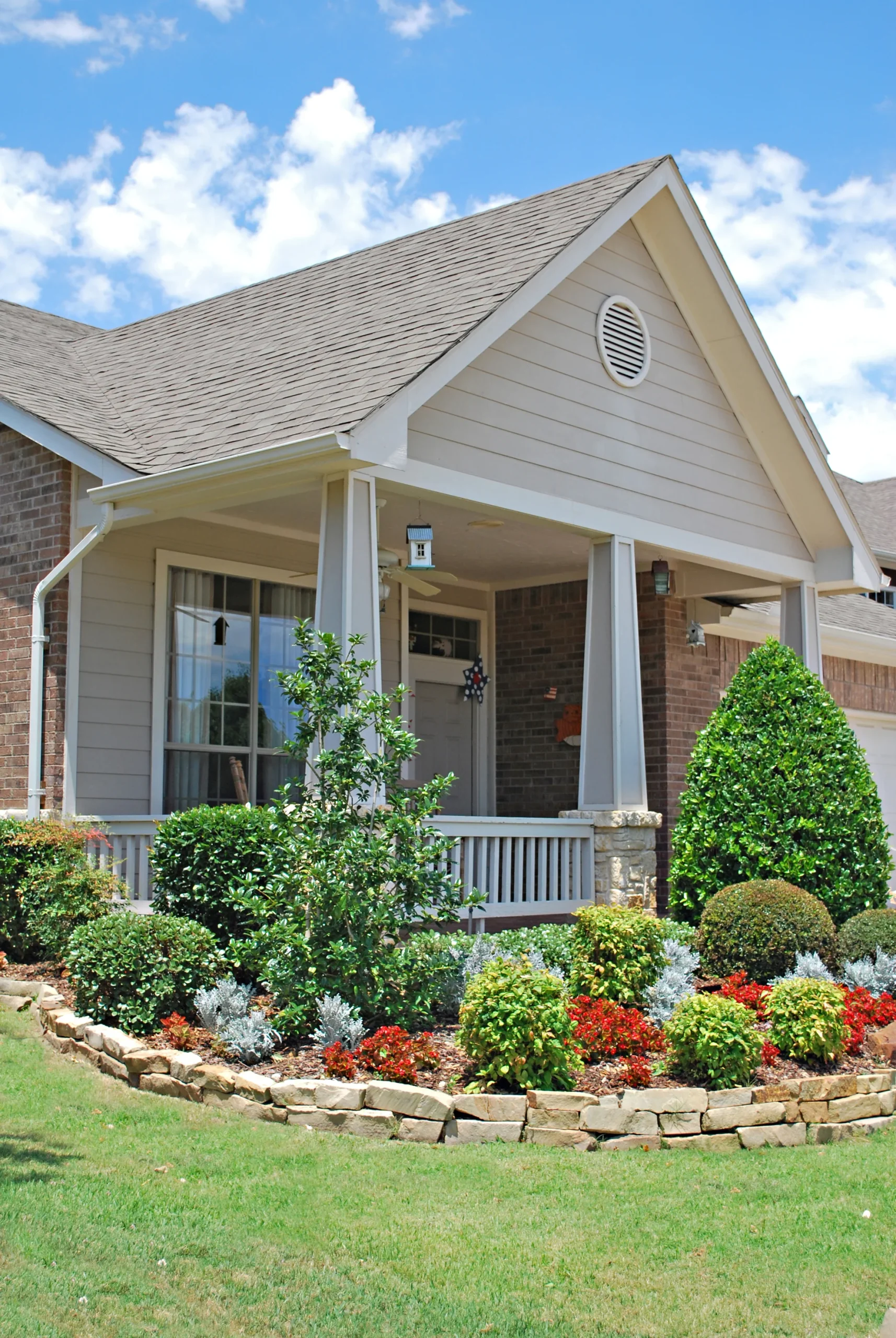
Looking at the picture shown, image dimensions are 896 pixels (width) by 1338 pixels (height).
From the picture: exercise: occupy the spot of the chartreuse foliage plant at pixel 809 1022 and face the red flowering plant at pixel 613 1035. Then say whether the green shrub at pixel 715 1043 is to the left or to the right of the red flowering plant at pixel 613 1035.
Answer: left

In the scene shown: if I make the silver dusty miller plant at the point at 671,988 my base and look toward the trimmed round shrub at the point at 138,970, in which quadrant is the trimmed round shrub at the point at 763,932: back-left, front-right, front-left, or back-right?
back-right

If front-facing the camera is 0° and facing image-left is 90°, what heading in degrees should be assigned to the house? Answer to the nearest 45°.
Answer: approximately 315°

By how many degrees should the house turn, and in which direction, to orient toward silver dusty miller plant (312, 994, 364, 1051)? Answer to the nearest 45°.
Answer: approximately 45° to its right
